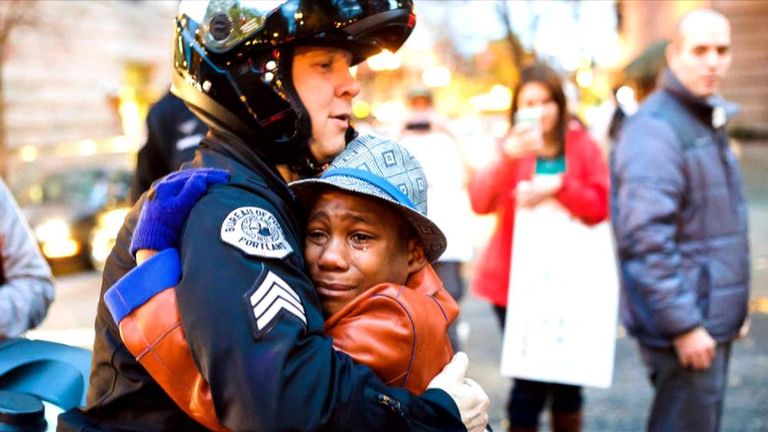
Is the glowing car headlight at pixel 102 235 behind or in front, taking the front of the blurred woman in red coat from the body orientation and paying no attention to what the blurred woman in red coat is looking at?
behind

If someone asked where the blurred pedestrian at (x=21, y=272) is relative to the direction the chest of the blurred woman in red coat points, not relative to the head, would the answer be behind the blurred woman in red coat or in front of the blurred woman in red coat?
in front

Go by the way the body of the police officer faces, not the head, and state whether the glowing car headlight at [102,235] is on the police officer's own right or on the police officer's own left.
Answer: on the police officer's own left

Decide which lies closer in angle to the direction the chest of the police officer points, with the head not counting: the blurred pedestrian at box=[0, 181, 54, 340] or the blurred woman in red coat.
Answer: the blurred woman in red coat

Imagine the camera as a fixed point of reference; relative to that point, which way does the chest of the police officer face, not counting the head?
to the viewer's right

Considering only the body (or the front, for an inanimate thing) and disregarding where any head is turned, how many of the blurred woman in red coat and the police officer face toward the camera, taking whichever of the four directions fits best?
1

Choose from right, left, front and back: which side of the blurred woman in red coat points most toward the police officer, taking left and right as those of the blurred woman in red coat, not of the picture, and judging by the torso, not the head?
front

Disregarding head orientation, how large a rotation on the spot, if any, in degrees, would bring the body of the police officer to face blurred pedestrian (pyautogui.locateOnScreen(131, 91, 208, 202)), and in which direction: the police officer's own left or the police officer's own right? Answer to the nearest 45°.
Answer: approximately 90° to the police officer's own left

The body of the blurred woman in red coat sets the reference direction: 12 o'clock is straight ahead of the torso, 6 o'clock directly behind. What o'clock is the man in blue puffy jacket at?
The man in blue puffy jacket is roughly at 11 o'clock from the blurred woman in red coat.

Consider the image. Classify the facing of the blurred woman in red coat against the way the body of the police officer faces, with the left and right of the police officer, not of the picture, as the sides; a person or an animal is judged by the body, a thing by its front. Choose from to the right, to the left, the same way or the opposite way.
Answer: to the right

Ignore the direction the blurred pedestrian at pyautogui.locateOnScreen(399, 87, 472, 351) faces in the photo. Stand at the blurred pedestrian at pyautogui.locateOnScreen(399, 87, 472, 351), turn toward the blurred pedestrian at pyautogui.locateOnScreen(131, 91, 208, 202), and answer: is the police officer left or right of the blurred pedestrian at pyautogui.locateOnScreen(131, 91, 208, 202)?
left

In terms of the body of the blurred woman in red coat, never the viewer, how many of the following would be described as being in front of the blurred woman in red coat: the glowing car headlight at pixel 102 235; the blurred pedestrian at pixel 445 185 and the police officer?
1

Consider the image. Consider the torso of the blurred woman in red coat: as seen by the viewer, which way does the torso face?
toward the camera

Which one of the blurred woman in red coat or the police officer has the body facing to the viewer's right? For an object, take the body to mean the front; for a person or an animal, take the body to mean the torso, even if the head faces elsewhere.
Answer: the police officer

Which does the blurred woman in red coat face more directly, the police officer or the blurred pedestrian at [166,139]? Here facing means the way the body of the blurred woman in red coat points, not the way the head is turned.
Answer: the police officer

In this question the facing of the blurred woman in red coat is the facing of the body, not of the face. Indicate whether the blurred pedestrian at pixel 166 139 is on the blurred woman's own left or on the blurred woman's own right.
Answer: on the blurred woman's own right

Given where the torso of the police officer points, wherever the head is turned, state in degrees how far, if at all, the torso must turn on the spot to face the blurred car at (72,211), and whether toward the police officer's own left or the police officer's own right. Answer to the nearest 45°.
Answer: approximately 90° to the police officer's own left

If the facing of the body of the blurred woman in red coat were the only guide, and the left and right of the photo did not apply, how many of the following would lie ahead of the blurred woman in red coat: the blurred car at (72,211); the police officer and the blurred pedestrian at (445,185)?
1
